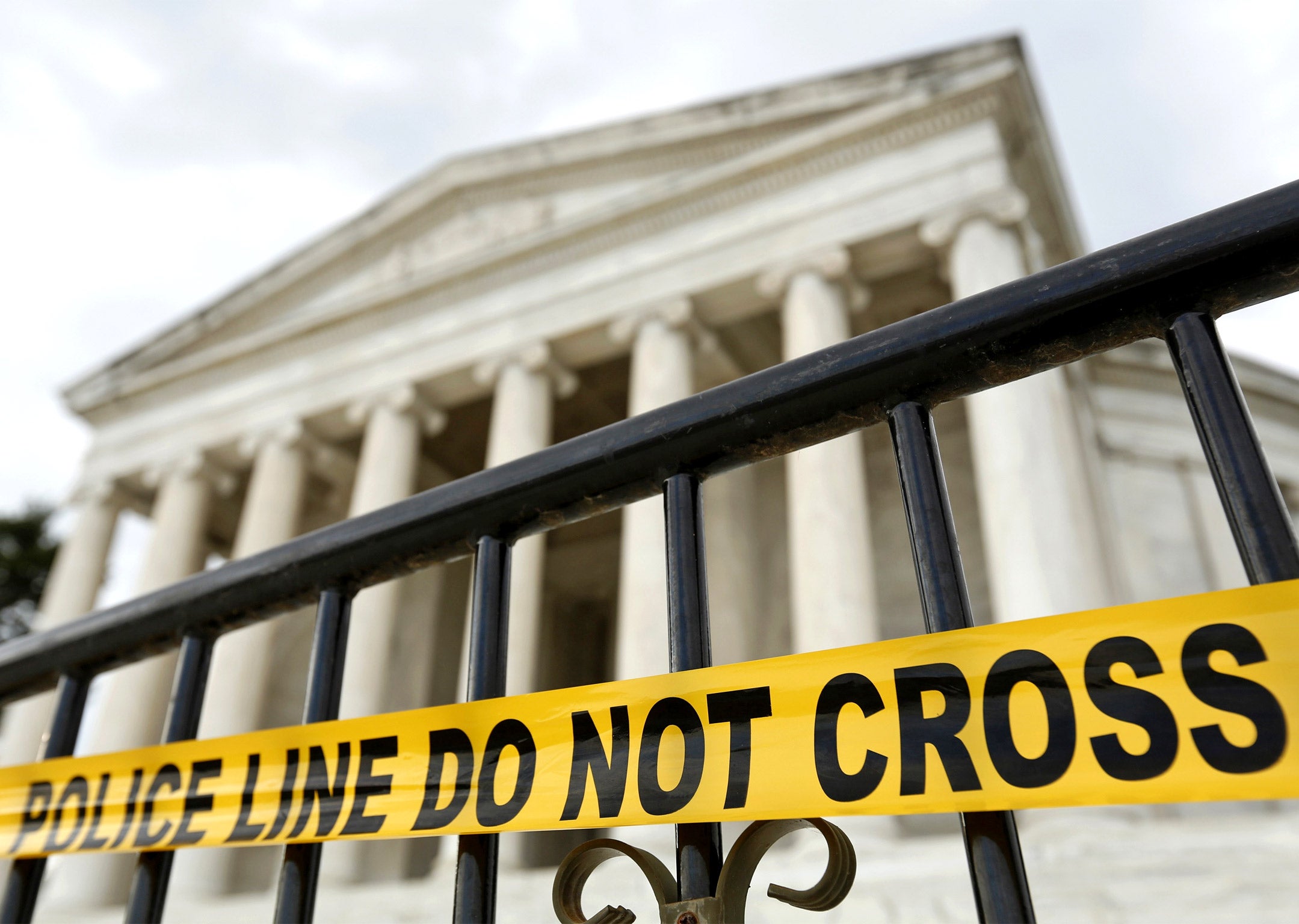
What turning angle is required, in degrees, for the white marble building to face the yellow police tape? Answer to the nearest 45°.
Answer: approximately 45° to its left

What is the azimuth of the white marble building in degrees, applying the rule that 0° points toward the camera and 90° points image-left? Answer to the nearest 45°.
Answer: approximately 45°
